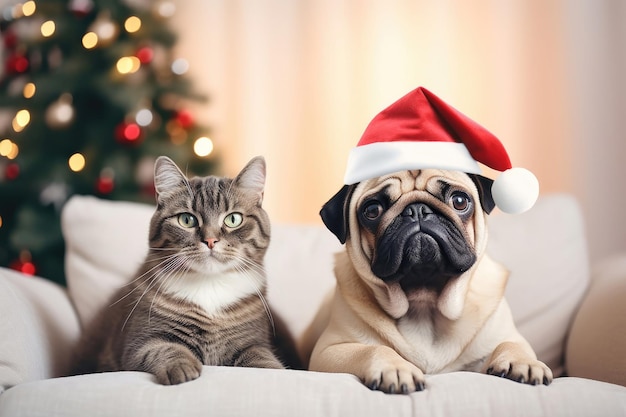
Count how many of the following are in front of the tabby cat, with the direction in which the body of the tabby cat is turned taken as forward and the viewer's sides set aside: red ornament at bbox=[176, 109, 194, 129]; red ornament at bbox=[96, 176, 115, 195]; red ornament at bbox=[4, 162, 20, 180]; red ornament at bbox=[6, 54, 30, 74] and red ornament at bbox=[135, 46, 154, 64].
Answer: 0

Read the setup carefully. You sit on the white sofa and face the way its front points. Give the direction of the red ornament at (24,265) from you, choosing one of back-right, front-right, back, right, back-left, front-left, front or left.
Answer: back-right

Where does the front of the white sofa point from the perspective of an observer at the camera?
facing the viewer

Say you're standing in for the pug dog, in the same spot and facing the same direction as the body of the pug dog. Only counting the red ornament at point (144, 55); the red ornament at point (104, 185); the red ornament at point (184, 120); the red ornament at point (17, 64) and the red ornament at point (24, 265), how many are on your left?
0

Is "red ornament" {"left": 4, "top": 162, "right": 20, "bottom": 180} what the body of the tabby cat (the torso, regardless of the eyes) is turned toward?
no

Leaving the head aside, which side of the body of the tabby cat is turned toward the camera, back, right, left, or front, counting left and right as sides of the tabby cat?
front

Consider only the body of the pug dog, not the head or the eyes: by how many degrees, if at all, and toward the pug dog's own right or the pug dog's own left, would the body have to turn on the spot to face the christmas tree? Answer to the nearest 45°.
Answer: approximately 135° to the pug dog's own right

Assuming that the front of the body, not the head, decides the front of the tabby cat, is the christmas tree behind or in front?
behind

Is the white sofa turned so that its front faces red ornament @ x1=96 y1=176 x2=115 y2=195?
no

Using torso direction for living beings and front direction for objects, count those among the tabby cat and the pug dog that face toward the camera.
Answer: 2

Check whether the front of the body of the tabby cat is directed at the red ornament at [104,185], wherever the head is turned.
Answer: no

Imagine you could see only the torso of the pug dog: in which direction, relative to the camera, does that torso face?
toward the camera

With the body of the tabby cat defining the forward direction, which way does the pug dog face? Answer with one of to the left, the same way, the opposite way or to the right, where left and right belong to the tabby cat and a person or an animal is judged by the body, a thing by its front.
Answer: the same way
